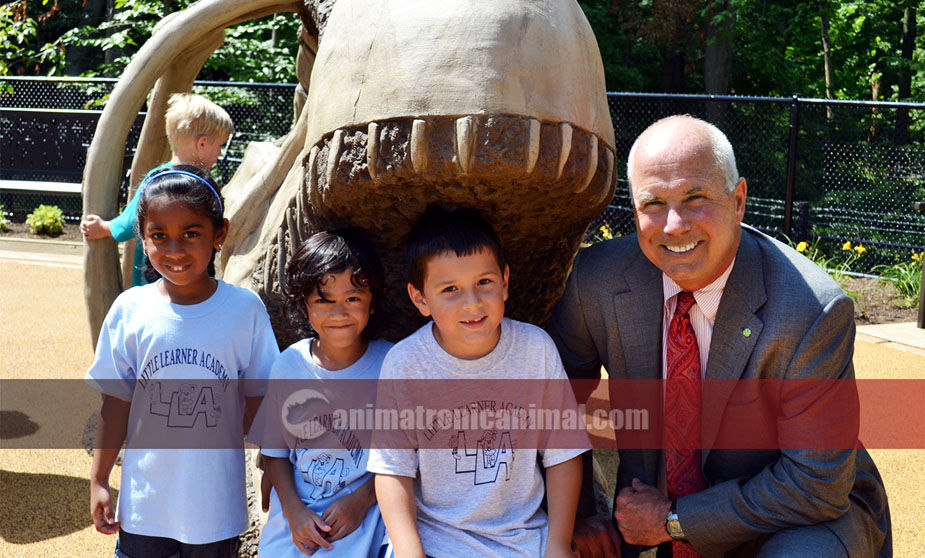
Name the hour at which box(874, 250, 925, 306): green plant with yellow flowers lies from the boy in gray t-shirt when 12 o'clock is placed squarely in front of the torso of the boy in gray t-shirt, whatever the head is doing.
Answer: The green plant with yellow flowers is roughly at 7 o'clock from the boy in gray t-shirt.

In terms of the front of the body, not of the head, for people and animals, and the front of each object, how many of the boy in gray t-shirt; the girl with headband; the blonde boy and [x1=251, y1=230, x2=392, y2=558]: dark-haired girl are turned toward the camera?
3

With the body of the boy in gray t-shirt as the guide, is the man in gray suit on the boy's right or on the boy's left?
on the boy's left

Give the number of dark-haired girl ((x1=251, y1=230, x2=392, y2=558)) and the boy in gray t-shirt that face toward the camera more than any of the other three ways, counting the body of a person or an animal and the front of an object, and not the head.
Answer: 2

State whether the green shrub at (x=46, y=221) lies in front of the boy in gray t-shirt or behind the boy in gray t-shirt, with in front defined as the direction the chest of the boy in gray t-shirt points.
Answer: behind

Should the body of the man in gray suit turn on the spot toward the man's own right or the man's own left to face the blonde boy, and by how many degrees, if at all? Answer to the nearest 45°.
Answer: approximately 90° to the man's own right

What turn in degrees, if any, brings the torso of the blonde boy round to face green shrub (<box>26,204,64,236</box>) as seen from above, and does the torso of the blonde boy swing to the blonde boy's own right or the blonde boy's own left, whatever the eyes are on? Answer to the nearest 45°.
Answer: approximately 45° to the blonde boy's own left
